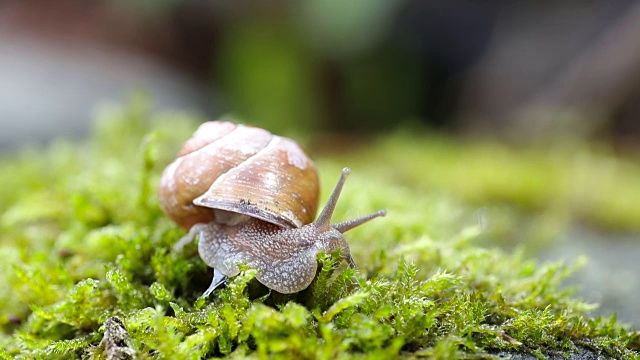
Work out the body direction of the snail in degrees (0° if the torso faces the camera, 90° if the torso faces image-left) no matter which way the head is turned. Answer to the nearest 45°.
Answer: approximately 270°
